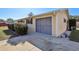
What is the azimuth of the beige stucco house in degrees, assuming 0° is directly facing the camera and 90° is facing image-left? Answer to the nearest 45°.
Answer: approximately 45°

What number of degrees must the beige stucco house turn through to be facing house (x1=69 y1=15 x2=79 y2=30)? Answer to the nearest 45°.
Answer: approximately 135° to its left

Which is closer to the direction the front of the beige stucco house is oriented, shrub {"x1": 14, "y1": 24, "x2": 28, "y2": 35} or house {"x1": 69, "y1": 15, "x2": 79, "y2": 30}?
the shrub

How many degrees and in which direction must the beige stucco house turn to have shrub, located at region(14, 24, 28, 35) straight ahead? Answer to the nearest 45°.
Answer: approximately 45° to its right
